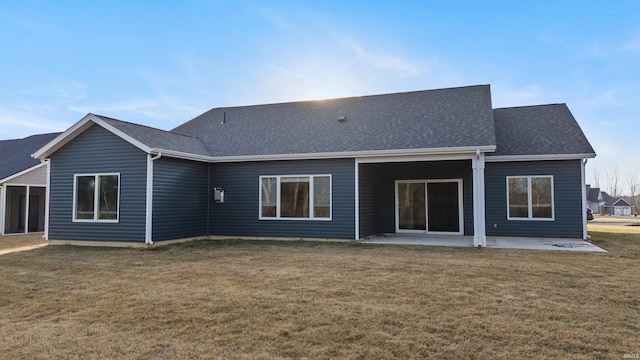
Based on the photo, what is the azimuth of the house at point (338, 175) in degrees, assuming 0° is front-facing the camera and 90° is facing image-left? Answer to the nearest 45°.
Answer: approximately 180°

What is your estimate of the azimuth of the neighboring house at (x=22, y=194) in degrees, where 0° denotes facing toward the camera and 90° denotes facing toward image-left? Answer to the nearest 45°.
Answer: approximately 180°

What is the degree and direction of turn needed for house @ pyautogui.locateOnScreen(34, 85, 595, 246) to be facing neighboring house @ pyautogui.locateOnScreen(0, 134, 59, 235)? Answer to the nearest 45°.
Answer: approximately 90° to its left

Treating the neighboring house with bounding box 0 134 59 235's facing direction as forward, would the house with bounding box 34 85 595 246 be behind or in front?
behind

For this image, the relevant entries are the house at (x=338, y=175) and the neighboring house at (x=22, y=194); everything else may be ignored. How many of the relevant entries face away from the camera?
2
